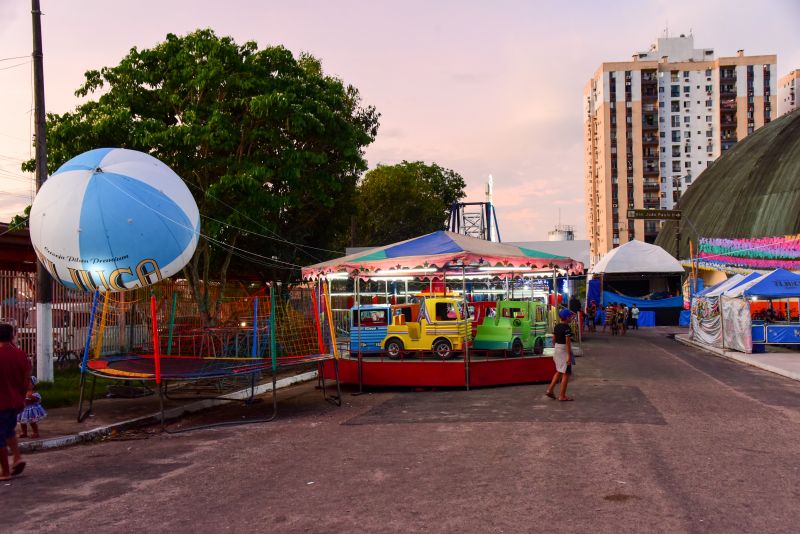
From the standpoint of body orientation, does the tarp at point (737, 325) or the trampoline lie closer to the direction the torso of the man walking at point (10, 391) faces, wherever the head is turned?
the trampoline

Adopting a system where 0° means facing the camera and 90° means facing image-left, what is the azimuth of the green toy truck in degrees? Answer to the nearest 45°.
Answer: approximately 45°

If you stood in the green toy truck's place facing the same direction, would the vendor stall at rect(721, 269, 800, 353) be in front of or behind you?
behind

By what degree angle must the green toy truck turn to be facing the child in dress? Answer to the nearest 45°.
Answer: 0° — it already faces them

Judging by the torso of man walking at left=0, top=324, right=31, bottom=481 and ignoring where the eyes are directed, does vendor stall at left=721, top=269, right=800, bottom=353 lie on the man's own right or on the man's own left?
on the man's own right

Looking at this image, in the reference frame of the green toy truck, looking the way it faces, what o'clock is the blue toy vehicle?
The blue toy vehicle is roughly at 1 o'clock from the green toy truck.
